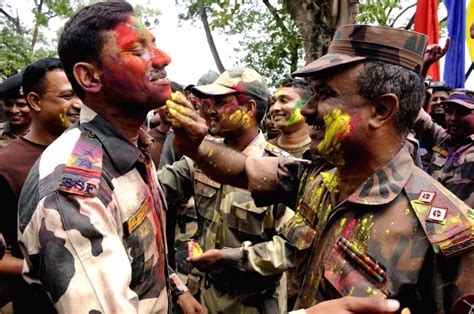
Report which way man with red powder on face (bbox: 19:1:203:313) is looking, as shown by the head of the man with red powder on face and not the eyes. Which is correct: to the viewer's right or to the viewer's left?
to the viewer's right

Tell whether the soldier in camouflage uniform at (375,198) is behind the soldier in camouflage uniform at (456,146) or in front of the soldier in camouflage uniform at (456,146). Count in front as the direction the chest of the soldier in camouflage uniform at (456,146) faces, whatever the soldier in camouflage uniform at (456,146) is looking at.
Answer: in front

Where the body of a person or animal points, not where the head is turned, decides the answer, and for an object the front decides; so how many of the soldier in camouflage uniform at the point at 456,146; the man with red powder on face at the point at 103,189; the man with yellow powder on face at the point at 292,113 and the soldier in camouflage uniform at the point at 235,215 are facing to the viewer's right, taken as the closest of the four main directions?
1

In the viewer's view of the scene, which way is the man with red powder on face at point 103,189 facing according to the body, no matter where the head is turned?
to the viewer's right

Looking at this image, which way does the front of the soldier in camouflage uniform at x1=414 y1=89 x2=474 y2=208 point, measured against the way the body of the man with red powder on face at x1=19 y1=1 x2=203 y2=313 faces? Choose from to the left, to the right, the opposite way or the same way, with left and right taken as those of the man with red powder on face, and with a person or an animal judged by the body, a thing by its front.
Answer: to the right

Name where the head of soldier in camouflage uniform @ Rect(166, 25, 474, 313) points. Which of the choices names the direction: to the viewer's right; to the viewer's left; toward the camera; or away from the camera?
to the viewer's left

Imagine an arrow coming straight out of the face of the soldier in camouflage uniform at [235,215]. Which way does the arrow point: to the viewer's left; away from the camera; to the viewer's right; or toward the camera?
to the viewer's left

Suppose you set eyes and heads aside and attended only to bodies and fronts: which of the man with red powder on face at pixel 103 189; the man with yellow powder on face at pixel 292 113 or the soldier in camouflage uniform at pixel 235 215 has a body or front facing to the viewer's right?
the man with red powder on face

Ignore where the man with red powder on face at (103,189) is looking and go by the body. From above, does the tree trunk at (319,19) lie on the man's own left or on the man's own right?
on the man's own left

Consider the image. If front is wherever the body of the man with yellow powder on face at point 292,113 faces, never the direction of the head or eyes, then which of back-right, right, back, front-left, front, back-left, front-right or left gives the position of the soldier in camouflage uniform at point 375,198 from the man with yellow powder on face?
front-left

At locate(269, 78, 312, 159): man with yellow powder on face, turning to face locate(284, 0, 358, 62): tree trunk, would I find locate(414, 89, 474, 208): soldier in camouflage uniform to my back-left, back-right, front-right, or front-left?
front-right

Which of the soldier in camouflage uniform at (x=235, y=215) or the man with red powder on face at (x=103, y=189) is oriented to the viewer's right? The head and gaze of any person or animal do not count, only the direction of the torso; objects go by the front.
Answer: the man with red powder on face

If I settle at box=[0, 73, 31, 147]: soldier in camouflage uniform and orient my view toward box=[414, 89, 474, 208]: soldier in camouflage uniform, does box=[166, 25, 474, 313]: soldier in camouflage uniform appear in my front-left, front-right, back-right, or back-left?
front-right

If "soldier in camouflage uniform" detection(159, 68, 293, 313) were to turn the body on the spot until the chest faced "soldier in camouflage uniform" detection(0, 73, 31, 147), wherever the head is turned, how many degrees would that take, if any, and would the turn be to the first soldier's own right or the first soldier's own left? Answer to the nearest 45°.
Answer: approximately 90° to the first soldier's own right
